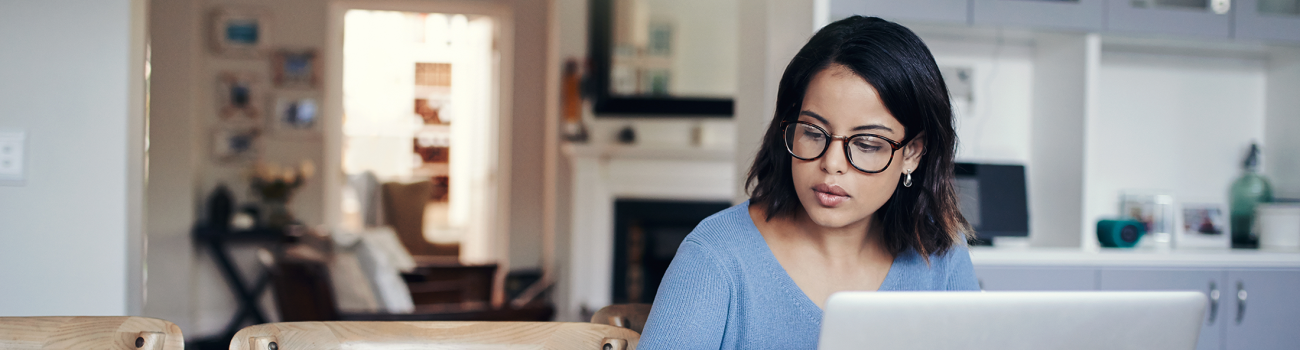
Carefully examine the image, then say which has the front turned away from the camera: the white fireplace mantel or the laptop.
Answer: the laptop

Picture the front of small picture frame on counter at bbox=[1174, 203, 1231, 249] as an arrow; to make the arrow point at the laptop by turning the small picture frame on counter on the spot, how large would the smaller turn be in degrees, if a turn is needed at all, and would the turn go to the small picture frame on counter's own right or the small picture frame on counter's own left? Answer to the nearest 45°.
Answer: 0° — it already faces it

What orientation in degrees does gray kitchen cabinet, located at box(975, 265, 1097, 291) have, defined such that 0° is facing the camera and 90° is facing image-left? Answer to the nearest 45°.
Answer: approximately 0°

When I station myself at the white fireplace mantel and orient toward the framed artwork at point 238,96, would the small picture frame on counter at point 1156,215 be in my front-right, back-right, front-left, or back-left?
back-left

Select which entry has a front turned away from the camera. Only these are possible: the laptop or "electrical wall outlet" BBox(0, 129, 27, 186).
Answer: the laptop

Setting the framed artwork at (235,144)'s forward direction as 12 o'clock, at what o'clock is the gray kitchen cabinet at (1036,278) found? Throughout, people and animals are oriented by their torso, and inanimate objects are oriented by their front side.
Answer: The gray kitchen cabinet is roughly at 11 o'clock from the framed artwork.

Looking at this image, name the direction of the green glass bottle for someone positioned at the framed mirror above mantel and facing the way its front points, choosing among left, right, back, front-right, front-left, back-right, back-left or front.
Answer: front-left

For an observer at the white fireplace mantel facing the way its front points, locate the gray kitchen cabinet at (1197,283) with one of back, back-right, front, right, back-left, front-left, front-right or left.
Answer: front-left

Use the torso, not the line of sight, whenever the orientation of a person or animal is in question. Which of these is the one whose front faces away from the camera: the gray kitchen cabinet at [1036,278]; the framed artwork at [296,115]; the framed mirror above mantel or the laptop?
the laptop
